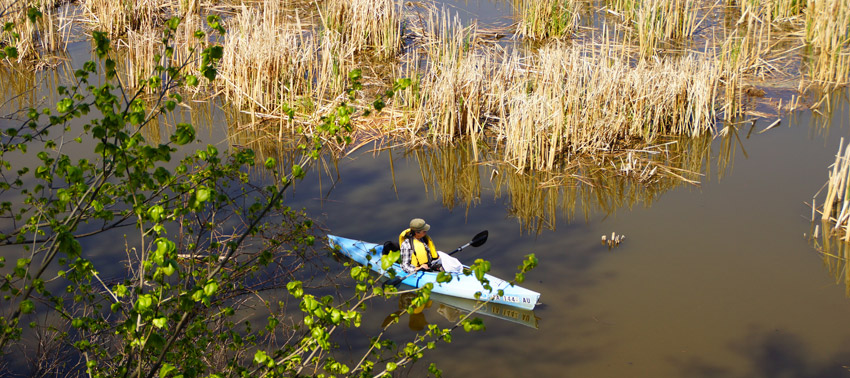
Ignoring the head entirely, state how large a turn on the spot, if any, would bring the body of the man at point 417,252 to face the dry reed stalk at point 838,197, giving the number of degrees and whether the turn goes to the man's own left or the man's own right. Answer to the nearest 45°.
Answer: approximately 45° to the man's own left

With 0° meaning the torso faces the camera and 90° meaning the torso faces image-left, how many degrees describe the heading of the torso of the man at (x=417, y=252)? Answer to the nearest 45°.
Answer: approximately 315°
